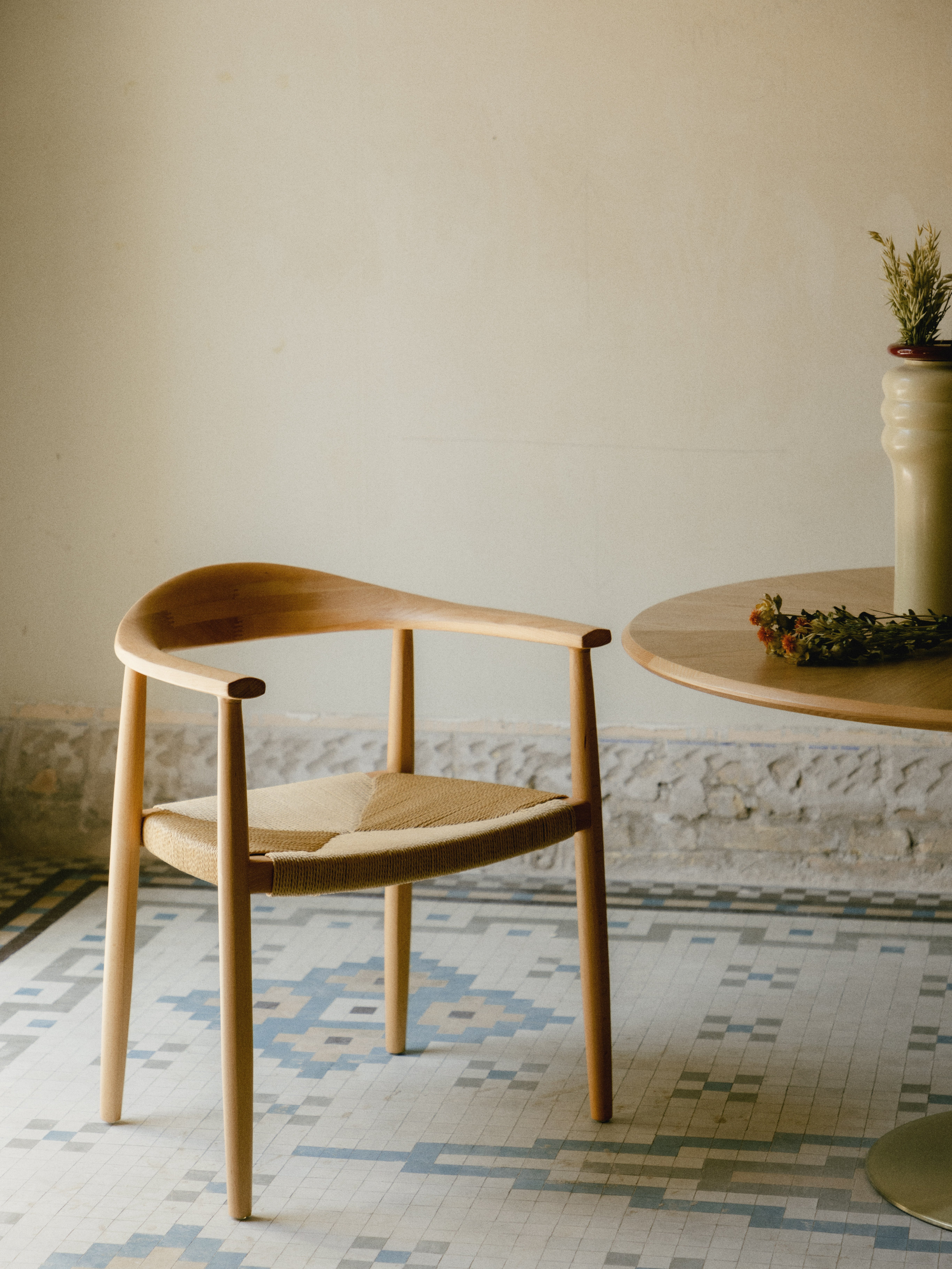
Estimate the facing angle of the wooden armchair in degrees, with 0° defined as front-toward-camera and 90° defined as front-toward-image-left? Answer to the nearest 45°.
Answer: approximately 315°

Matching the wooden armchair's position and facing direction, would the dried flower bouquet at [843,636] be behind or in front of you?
in front

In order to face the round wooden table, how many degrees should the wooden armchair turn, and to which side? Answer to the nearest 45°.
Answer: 0° — it already faces it

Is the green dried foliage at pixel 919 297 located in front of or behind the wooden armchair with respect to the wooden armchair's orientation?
in front
